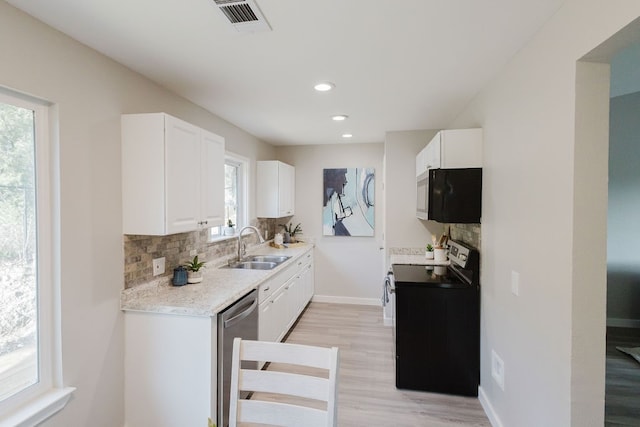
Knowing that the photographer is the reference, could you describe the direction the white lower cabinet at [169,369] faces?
facing to the right of the viewer

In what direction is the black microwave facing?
to the viewer's left

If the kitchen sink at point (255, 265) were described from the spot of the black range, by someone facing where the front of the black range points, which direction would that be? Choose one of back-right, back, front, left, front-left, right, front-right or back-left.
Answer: front

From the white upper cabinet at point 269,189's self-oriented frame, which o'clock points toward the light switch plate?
The light switch plate is roughly at 2 o'clock from the white upper cabinet.

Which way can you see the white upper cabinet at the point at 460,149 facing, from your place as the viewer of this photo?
facing to the left of the viewer

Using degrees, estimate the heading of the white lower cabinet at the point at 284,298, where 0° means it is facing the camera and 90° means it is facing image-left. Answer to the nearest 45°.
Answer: approximately 270°

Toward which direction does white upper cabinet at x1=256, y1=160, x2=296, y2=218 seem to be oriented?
to the viewer's right

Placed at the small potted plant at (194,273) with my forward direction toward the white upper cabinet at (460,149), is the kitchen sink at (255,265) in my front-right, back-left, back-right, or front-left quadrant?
front-left

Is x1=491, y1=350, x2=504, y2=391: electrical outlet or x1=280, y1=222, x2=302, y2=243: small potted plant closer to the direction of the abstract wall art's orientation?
the electrical outlet

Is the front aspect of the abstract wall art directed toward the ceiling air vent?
yes

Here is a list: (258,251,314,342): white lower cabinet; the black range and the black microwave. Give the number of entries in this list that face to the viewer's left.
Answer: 2
